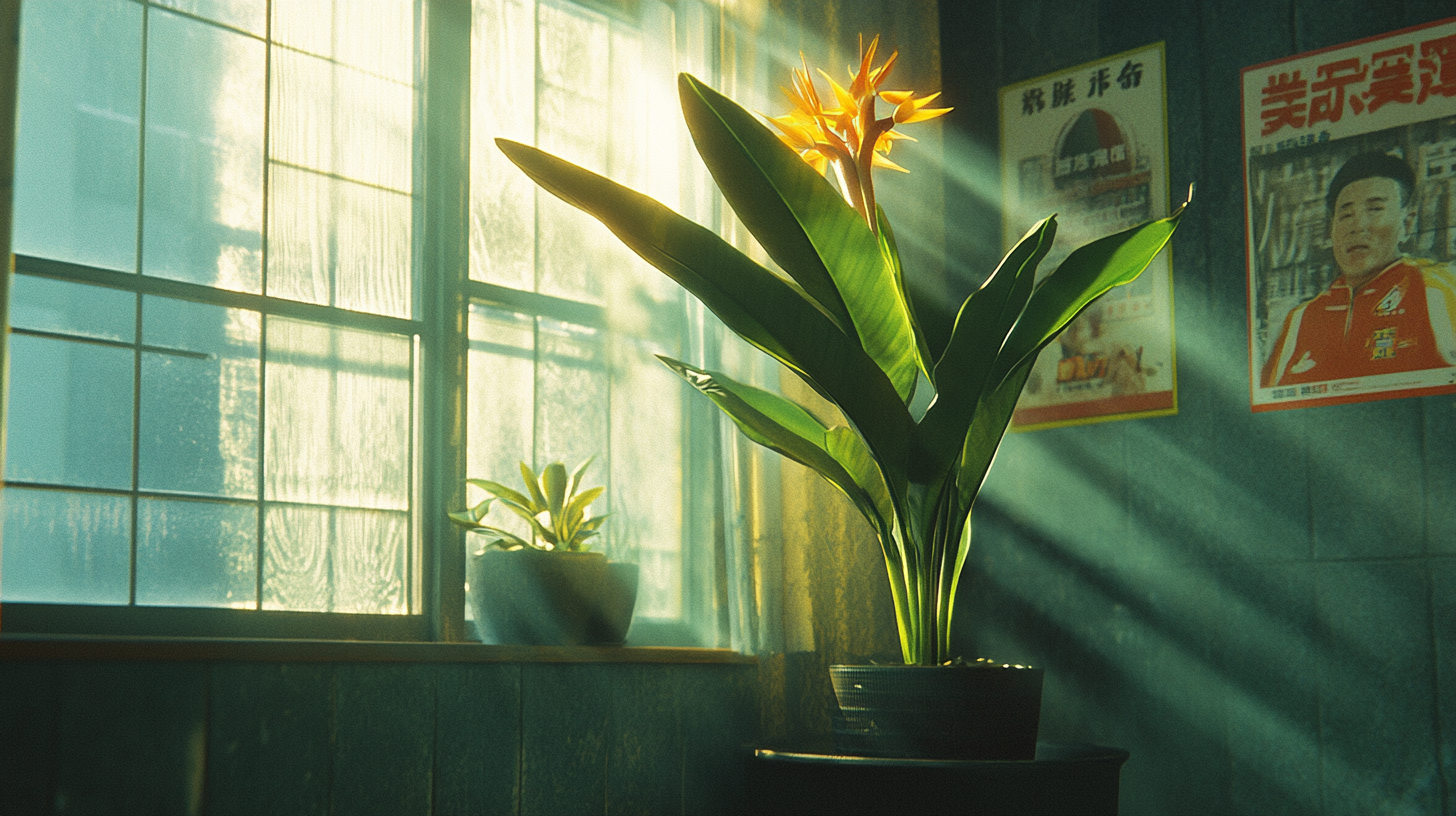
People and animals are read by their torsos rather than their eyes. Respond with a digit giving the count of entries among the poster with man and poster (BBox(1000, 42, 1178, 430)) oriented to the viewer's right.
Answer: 0

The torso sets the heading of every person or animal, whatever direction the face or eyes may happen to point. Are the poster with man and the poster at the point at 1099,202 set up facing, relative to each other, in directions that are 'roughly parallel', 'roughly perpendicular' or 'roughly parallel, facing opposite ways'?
roughly parallel

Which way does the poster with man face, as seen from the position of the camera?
facing the viewer and to the left of the viewer

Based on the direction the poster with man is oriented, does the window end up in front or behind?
in front

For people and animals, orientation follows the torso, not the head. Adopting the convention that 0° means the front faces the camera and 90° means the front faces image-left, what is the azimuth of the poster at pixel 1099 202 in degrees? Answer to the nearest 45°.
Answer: approximately 45°
